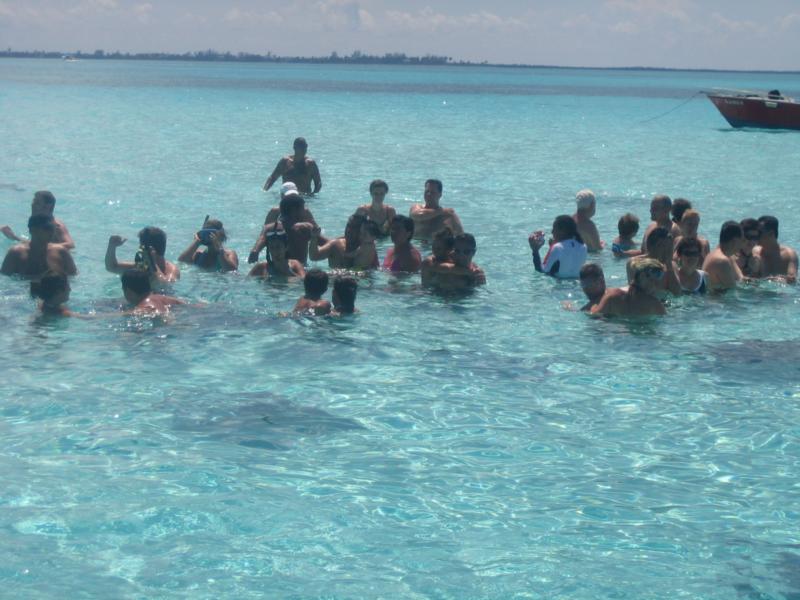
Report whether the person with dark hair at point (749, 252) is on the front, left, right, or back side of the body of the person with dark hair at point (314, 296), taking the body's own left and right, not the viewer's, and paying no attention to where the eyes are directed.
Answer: right

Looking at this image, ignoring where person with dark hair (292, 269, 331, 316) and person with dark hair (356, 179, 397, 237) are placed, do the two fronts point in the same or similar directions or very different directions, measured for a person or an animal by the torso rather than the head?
very different directions

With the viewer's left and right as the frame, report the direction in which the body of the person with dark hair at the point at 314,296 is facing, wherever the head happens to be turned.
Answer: facing away from the viewer

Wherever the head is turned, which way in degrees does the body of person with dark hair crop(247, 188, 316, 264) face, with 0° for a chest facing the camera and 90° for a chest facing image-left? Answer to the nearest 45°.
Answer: approximately 0°

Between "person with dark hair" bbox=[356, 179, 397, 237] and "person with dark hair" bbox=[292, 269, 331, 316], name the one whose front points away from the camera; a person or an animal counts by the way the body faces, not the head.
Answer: "person with dark hair" bbox=[292, 269, 331, 316]

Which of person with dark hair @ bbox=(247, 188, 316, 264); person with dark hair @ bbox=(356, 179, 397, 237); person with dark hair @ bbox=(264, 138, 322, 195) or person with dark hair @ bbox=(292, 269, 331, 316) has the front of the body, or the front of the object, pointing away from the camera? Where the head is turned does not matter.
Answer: person with dark hair @ bbox=(292, 269, 331, 316)

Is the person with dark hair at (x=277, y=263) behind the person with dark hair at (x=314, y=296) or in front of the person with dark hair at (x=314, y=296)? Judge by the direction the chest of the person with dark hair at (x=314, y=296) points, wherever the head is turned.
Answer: in front
